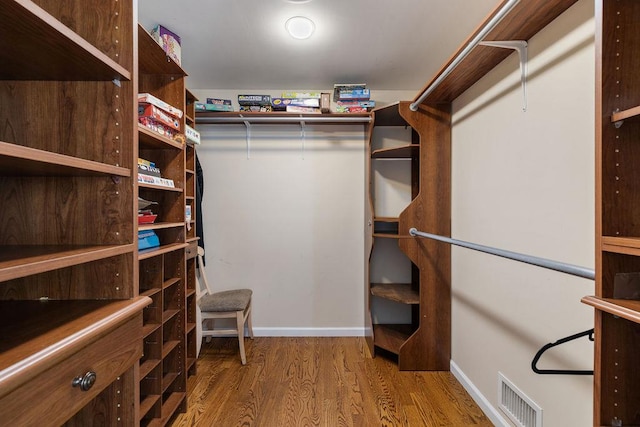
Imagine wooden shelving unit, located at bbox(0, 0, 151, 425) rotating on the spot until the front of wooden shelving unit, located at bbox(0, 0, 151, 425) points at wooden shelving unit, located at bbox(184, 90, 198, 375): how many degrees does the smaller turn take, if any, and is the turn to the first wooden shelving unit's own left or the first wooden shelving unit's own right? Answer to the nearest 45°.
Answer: approximately 90° to the first wooden shelving unit's own left

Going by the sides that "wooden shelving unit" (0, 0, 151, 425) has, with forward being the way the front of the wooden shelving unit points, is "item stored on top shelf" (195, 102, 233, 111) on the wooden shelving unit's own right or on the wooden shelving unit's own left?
on the wooden shelving unit's own left

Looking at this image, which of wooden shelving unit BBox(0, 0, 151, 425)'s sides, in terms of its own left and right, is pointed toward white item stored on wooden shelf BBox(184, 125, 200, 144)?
left

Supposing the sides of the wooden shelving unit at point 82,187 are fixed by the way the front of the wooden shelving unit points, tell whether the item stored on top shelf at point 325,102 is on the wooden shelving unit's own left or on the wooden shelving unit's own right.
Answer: on the wooden shelving unit's own left

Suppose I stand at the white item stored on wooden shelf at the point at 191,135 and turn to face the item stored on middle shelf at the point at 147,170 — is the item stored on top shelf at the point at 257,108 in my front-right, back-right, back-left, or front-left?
back-left

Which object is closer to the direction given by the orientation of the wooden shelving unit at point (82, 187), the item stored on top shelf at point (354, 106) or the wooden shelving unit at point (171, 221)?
the item stored on top shelf

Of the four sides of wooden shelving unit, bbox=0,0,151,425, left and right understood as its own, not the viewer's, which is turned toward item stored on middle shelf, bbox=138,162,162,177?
left

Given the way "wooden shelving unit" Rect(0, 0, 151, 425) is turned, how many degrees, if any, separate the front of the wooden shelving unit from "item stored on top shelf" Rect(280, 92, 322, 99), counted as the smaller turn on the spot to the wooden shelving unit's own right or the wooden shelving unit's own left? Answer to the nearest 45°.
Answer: approximately 90° to the wooden shelving unit's own left

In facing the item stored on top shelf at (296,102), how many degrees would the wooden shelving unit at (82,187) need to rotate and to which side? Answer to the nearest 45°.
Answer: approximately 90° to its left

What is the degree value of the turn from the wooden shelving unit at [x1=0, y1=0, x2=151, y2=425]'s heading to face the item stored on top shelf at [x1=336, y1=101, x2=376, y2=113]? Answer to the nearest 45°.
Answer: approximately 45° to its left

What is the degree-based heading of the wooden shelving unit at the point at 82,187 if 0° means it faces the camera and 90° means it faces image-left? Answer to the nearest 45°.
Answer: approximately 315°
